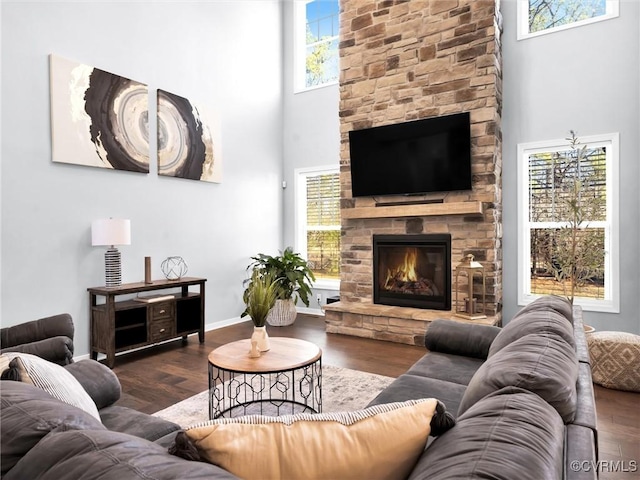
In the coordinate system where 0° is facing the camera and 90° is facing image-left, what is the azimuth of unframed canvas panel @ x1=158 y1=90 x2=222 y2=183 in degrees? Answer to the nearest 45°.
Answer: approximately 315°

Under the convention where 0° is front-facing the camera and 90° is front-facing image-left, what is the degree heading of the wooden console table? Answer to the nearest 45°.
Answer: approximately 315°

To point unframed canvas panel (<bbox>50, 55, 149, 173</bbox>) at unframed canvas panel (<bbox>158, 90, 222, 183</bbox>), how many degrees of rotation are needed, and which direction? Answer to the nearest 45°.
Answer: approximately 90° to its left

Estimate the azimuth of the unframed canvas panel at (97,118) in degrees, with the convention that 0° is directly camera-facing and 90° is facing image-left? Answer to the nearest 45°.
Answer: approximately 315°

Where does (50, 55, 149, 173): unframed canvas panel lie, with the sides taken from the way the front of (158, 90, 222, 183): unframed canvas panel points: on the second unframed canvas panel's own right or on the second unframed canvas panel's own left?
on the second unframed canvas panel's own right

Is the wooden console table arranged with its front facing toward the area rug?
yes
